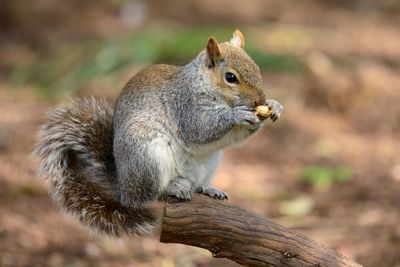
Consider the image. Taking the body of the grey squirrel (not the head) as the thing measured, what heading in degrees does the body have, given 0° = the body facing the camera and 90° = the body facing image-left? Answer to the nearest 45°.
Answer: approximately 270°
